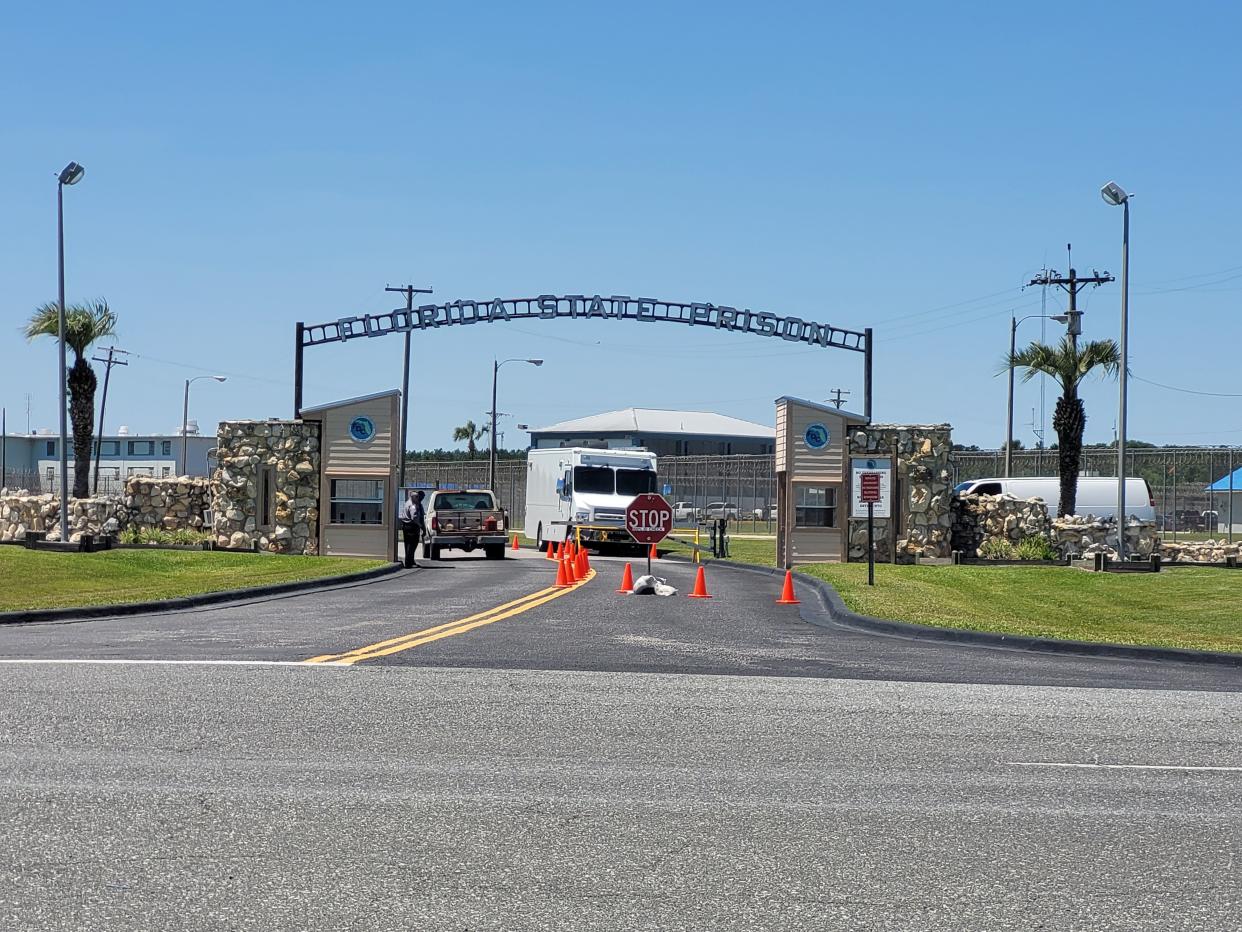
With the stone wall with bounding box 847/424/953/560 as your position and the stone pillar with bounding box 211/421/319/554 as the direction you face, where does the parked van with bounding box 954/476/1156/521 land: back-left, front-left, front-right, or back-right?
back-right

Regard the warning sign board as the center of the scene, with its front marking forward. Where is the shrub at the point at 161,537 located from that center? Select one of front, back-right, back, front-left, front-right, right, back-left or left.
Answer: right

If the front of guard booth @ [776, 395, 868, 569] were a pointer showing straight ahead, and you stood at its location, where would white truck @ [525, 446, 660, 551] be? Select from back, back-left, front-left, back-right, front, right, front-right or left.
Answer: back-right

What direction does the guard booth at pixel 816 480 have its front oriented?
toward the camera

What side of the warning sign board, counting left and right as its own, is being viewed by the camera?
front

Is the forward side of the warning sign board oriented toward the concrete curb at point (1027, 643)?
yes

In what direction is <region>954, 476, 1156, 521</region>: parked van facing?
to the viewer's left

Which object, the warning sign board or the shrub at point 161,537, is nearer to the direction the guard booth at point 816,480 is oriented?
the warning sign board

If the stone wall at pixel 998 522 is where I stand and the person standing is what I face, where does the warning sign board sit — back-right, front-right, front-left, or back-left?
front-left

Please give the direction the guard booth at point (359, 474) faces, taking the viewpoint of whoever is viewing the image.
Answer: facing the viewer

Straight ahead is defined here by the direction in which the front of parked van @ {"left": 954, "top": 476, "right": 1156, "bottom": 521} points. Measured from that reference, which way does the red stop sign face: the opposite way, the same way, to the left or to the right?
to the left

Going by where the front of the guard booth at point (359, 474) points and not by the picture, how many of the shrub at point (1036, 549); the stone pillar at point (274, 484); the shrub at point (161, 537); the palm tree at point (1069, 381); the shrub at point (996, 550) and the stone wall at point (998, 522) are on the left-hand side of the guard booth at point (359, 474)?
4

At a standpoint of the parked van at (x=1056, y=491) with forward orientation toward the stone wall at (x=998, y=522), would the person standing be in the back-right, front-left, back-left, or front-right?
front-right

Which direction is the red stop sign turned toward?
toward the camera

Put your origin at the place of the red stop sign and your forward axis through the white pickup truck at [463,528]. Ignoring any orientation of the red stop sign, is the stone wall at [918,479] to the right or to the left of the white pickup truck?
right

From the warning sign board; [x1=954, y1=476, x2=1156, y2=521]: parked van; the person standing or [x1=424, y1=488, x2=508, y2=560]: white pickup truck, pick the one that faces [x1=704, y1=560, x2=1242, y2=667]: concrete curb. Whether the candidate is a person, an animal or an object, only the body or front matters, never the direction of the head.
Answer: the warning sign board

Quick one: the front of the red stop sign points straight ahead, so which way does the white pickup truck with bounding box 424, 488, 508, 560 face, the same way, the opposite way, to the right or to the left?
the opposite way
